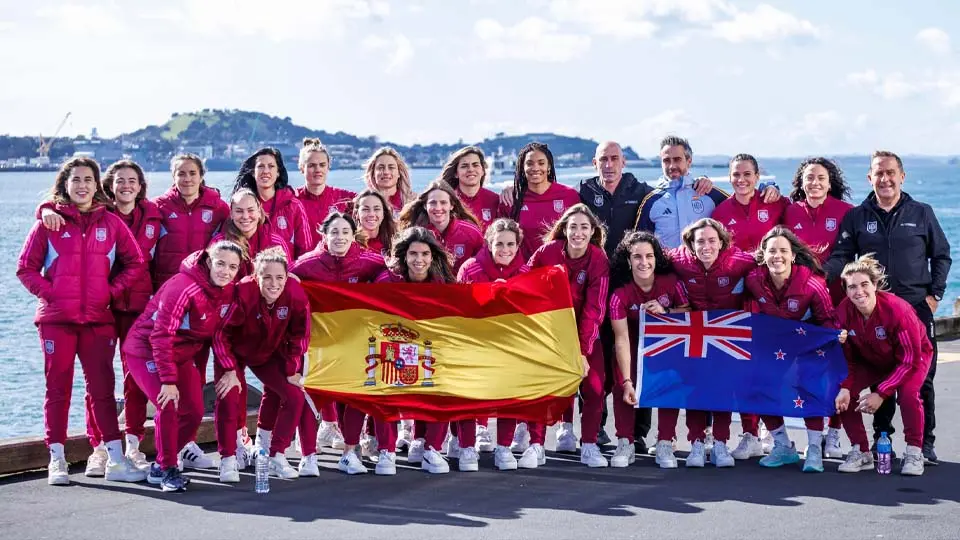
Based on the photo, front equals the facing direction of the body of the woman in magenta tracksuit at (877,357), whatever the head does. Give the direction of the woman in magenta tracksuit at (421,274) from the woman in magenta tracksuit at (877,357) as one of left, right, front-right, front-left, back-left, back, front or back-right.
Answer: front-right

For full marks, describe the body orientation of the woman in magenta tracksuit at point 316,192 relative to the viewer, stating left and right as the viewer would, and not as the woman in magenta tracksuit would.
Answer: facing the viewer

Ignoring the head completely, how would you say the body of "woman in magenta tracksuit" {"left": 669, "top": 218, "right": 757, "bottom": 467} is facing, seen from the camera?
toward the camera

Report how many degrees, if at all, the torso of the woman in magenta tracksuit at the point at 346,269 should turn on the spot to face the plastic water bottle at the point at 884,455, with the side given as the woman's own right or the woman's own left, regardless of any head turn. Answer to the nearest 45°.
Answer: approximately 90° to the woman's own left

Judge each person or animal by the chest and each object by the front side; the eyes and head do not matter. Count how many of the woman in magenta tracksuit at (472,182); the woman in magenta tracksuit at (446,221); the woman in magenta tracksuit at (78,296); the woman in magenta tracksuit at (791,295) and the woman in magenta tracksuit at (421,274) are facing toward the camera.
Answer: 5

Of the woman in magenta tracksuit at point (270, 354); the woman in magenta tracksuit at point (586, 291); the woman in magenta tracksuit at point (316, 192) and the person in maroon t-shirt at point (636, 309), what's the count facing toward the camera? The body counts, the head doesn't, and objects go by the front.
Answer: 4

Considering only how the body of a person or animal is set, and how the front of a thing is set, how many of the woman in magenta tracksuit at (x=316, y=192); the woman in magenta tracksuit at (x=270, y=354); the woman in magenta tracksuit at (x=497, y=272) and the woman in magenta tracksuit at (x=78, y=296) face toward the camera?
4

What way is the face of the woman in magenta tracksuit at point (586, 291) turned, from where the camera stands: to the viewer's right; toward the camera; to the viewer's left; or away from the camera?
toward the camera

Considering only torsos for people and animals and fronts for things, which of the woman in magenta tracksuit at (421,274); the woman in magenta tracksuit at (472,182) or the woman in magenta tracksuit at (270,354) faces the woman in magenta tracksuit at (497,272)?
the woman in magenta tracksuit at (472,182)

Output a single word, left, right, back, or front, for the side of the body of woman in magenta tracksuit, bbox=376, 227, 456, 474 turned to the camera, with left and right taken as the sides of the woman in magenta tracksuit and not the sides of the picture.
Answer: front

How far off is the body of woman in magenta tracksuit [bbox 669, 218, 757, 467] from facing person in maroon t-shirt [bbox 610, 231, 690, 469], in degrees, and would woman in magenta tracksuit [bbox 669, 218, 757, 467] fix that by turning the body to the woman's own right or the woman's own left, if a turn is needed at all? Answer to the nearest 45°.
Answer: approximately 90° to the woman's own right

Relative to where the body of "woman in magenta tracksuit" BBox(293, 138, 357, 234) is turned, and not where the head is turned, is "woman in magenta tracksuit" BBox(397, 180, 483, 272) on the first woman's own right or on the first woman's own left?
on the first woman's own left

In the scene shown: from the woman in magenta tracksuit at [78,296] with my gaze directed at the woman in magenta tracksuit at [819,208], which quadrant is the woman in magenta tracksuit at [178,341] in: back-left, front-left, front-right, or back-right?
front-right

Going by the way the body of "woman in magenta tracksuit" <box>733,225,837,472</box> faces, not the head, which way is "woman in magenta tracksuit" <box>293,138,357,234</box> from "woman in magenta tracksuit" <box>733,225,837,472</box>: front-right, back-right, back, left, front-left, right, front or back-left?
right

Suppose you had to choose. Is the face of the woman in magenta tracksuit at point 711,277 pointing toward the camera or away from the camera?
toward the camera

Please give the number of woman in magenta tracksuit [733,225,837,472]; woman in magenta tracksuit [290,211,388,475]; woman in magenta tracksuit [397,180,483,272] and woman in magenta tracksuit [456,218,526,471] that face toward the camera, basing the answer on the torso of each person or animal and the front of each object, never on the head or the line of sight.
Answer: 4

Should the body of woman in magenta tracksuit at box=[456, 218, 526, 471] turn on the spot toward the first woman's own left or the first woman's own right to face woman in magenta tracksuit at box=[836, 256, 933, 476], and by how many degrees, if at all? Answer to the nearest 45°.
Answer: approximately 90° to the first woman's own left

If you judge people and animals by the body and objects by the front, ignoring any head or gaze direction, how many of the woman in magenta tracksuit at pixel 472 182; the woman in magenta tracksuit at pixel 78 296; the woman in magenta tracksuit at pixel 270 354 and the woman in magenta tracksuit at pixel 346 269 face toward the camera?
4
